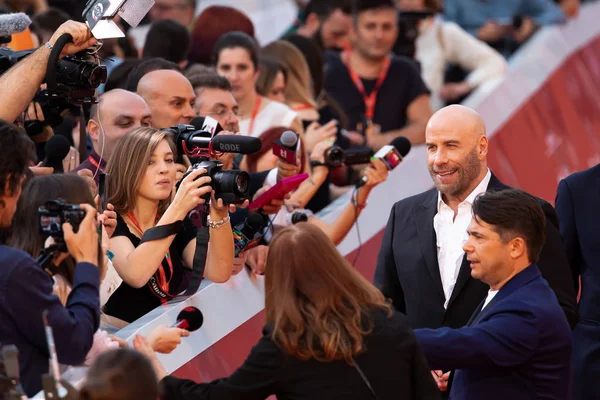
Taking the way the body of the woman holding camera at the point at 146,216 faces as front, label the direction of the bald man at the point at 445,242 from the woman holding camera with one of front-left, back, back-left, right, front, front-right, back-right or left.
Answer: front-left

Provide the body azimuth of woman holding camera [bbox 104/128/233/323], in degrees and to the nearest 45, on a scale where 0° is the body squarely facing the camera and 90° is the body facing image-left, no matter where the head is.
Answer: approximately 315°

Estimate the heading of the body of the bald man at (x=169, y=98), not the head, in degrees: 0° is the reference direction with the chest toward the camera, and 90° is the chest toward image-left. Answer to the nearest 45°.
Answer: approximately 315°

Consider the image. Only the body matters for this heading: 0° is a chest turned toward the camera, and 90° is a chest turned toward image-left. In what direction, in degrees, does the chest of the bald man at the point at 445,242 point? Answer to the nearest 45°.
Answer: approximately 45°

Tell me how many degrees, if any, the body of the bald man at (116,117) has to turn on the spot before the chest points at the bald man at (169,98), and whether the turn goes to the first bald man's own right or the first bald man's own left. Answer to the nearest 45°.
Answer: approximately 90° to the first bald man's own left

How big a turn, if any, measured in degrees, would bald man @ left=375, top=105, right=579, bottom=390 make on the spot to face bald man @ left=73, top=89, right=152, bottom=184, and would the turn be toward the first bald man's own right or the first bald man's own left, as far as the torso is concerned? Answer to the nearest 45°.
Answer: approximately 45° to the first bald man's own right

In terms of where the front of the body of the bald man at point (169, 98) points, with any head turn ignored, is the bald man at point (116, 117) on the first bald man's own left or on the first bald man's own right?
on the first bald man's own right

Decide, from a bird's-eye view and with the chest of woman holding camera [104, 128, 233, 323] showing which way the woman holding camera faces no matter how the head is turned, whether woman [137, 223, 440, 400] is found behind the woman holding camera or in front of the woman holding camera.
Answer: in front

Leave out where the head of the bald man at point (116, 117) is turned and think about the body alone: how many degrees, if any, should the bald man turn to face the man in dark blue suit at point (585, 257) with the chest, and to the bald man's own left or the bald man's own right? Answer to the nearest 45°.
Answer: approximately 45° to the bald man's own left

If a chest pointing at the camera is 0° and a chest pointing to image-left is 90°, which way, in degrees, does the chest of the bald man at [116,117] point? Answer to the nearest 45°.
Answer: approximately 315°

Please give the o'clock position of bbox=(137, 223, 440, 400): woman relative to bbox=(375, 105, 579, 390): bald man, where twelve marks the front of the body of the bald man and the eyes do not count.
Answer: The woman is roughly at 11 o'clock from the bald man.

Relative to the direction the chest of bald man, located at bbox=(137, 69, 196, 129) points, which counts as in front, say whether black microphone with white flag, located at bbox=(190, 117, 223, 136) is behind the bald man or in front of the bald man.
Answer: in front

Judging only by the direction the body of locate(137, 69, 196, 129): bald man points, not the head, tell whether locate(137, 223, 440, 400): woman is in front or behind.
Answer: in front
